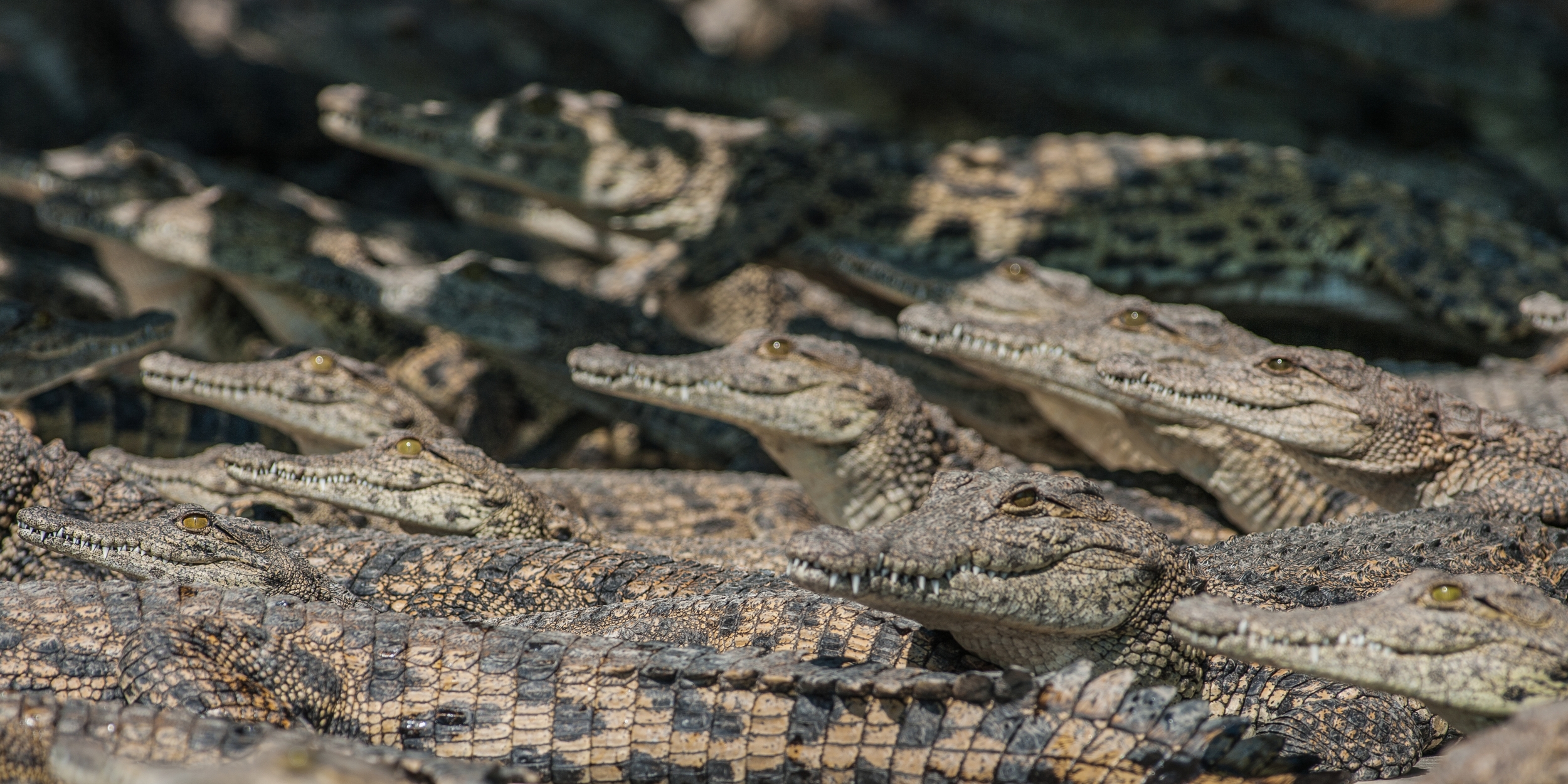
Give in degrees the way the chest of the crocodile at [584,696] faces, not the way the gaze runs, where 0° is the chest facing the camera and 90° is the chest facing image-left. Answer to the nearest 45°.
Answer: approximately 90°

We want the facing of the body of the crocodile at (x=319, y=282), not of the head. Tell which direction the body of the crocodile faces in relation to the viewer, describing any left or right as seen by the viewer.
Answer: facing to the left of the viewer

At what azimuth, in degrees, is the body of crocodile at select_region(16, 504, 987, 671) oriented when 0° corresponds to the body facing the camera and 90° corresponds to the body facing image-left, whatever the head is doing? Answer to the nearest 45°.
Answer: approximately 90°

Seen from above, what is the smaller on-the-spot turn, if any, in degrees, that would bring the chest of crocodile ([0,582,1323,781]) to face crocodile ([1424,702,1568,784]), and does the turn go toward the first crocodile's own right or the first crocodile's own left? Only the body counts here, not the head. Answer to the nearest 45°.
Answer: approximately 180°

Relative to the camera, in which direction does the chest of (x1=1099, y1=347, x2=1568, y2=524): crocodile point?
to the viewer's left

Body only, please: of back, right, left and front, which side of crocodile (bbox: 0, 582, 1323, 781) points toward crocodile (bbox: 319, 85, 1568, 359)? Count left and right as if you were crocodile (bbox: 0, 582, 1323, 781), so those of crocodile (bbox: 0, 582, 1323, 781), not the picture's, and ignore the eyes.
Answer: right

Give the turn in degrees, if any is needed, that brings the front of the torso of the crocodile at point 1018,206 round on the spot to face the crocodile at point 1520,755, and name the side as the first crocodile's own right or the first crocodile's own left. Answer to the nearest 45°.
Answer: approximately 90° to the first crocodile's own left

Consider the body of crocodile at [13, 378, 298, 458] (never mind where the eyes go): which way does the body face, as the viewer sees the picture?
to the viewer's left
